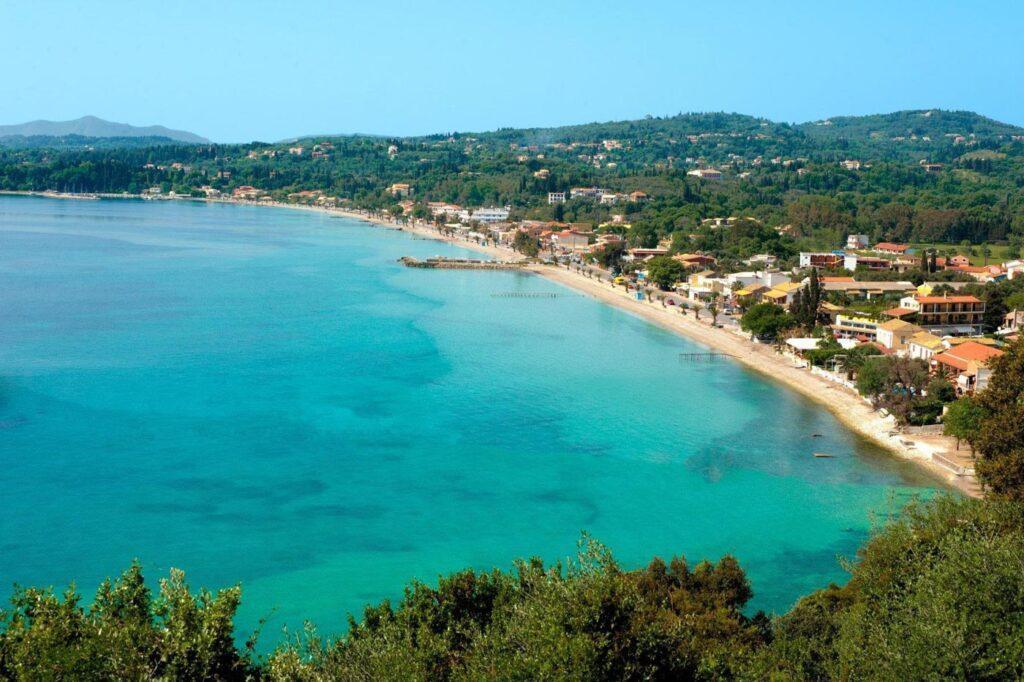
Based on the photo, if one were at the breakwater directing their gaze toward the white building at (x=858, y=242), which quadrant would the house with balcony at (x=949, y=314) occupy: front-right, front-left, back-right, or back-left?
front-right

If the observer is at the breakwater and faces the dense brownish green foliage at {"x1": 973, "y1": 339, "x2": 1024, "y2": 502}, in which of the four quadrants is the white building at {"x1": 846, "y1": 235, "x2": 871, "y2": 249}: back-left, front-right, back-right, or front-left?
front-left

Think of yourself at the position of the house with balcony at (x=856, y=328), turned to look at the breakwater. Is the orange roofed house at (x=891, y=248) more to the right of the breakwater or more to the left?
right
